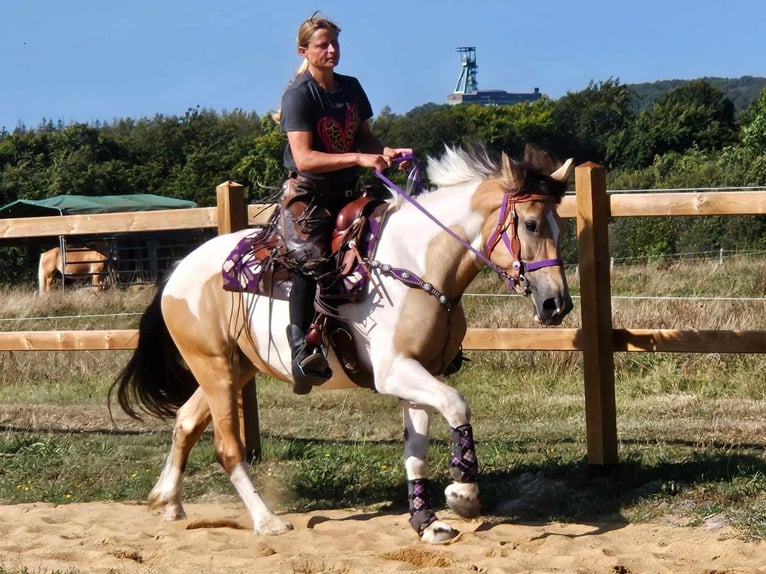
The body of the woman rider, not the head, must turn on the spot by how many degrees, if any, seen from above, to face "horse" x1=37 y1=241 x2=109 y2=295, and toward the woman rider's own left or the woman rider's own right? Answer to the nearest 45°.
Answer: approximately 135° to the woman rider's own left

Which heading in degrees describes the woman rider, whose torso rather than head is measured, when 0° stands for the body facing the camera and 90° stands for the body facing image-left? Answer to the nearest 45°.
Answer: approximately 315°

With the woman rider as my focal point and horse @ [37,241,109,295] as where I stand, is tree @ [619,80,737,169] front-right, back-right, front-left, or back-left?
back-left

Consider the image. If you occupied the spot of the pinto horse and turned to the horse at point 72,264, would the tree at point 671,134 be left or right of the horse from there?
right

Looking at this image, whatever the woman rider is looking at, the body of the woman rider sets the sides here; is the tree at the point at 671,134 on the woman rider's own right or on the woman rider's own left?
on the woman rider's own left

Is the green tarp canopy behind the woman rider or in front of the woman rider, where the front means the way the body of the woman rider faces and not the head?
behind

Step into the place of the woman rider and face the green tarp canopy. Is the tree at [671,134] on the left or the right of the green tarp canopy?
right

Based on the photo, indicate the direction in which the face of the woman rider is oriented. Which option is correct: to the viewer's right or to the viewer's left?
to the viewer's right
